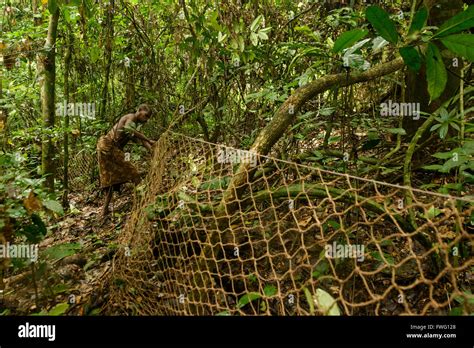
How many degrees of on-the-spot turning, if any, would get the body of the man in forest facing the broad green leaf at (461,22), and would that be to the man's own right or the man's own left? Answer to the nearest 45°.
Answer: approximately 90° to the man's own right

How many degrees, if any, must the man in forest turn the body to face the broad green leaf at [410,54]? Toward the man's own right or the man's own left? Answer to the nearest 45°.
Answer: approximately 90° to the man's own right

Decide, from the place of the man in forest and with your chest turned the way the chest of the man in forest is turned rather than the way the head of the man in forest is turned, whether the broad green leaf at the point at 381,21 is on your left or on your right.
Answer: on your right

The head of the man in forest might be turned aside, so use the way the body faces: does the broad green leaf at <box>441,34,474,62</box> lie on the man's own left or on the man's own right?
on the man's own right

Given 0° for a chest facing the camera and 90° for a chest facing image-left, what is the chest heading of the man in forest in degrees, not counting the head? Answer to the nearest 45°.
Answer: approximately 270°

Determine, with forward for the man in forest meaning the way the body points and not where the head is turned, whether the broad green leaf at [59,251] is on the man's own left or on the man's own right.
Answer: on the man's own right

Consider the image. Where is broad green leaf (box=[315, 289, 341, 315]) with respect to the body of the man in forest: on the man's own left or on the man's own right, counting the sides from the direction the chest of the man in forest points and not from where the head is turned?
on the man's own right
